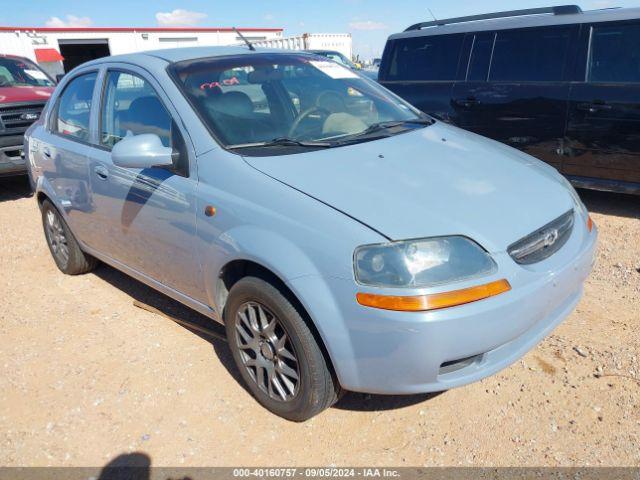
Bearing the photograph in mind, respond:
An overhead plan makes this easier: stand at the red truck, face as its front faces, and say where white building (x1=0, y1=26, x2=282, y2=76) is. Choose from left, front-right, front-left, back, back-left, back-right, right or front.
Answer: back

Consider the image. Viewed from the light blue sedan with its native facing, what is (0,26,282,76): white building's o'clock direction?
The white building is roughly at 7 o'clock from the light blue sedan.

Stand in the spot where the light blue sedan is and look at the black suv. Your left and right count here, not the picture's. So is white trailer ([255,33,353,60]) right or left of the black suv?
left

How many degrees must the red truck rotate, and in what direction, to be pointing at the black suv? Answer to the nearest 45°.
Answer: approximately 45° to its left

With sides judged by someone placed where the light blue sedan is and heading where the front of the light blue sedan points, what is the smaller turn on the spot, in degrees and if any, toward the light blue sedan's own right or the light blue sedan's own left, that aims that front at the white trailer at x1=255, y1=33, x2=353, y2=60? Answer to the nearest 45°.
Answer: approximately 135° to the light blue sedan's own left

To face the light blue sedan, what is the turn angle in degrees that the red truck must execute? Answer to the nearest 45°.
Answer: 0° — it already faces it

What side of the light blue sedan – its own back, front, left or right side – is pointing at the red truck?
back

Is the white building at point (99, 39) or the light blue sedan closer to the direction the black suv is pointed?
the light blue sedan
